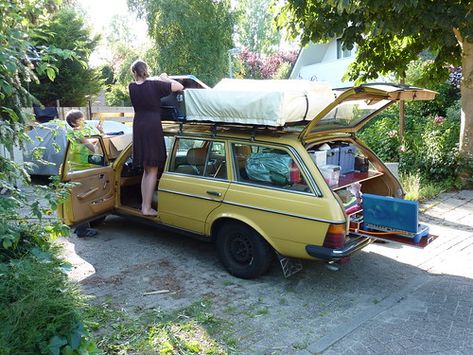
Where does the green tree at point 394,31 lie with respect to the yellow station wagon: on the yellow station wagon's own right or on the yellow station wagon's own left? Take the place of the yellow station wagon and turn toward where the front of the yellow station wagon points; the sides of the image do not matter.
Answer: on the yellow station wagon's own right

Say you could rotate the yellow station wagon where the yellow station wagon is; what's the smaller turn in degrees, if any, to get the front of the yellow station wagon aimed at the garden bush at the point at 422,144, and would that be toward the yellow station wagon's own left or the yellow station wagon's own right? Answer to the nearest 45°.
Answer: approximately 90° to the yellow station wagon's own right

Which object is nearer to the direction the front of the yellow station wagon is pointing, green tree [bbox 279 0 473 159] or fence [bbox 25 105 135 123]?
the fence

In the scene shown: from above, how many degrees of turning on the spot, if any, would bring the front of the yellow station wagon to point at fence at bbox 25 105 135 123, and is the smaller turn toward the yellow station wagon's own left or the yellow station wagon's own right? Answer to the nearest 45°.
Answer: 0° — it already faces it

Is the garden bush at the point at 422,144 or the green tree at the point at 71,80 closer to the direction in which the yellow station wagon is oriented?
the green tree

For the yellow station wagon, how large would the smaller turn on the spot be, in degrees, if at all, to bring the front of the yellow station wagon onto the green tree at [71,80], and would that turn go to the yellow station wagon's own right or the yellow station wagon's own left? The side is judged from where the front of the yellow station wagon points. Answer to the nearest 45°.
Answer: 0° — it already faces it

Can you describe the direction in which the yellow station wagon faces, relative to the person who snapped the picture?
facing away from the viewer and to the left of the viewer
